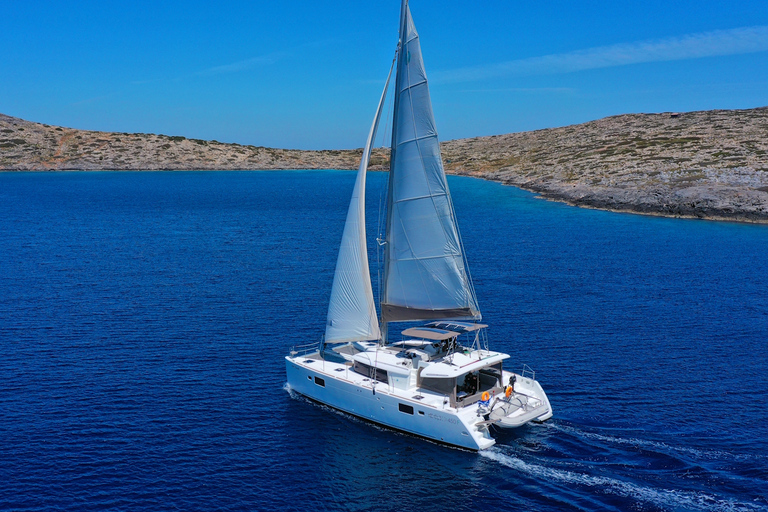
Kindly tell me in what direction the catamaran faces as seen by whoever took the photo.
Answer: facing away from the viewer and to the left of the viewer
